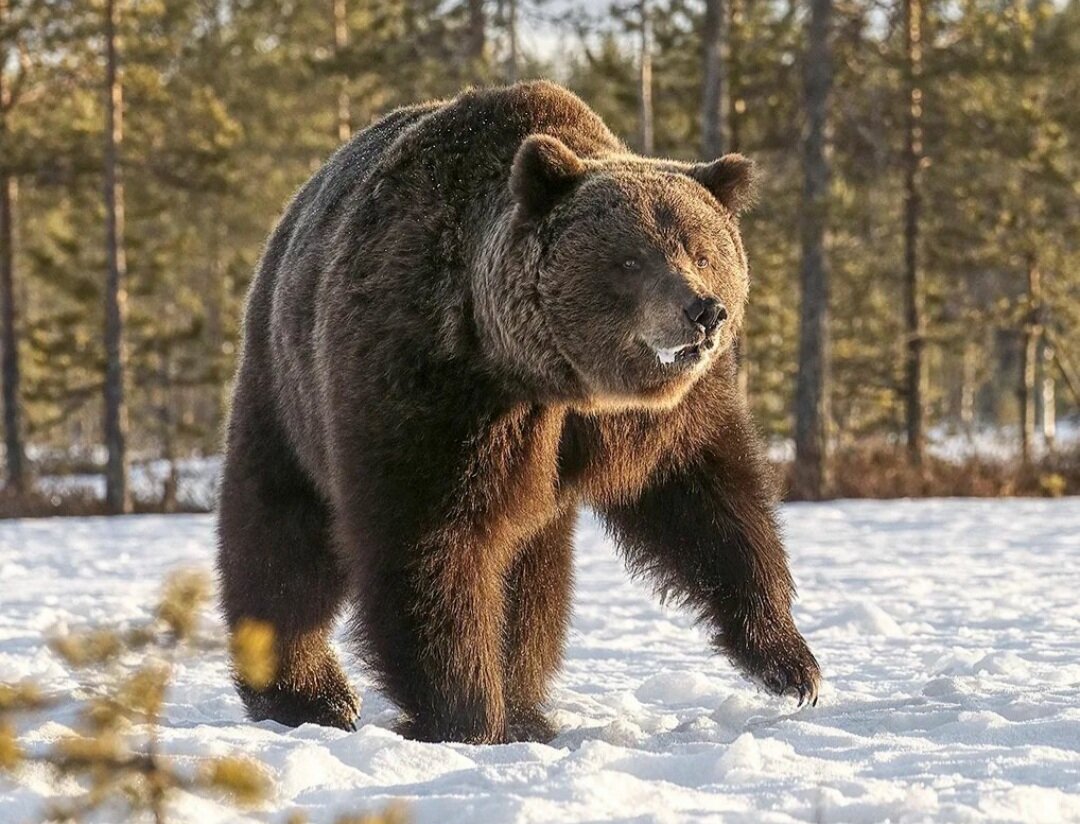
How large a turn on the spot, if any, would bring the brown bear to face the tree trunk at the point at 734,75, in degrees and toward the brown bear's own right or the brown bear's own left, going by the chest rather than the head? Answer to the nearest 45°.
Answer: approximately 135° to the brown bear's own left

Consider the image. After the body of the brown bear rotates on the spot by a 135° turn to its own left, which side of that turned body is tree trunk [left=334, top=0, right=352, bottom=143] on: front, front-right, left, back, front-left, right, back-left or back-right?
front

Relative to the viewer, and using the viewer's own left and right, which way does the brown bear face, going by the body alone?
facing the viewer and to the right of the viewer

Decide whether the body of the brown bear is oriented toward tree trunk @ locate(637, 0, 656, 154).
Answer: no

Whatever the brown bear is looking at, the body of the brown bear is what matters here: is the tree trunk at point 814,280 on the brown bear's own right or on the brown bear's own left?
on the brown bear's own left

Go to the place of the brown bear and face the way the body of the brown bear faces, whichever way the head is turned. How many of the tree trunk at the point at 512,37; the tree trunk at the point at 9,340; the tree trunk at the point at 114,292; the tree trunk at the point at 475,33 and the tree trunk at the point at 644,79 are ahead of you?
0

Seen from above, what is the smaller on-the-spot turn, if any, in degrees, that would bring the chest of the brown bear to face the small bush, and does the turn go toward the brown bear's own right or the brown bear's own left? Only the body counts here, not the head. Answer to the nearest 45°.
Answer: approximately 45° to the brown bear's own right

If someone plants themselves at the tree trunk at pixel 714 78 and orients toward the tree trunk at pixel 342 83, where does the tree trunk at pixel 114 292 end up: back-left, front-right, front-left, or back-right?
front-left

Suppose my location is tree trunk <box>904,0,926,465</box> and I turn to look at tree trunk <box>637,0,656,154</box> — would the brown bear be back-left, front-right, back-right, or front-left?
front-left

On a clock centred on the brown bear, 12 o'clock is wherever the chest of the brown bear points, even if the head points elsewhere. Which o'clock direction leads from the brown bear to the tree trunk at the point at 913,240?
The tree trunk is roughly at 8 o'clock from the brown bear.

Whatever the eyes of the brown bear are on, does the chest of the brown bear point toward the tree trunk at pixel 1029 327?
no

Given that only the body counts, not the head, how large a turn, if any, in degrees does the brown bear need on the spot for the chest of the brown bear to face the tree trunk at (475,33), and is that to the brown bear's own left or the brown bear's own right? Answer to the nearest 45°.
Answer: approximately 135° to the brown bear's own left

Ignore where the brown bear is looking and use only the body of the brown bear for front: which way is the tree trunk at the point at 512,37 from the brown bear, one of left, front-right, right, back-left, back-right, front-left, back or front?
back-left

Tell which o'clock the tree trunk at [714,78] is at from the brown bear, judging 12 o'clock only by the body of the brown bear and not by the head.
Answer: The tree trunk is roughly at 8 o'clock from the brown bear.
